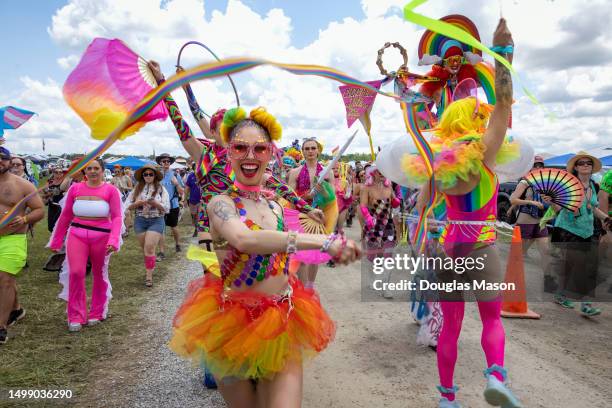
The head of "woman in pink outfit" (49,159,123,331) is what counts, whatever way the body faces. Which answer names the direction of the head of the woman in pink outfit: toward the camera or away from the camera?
toward the camera

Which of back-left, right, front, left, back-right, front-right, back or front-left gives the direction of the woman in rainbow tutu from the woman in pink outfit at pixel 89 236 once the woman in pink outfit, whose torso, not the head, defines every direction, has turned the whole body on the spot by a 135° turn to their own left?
back-right

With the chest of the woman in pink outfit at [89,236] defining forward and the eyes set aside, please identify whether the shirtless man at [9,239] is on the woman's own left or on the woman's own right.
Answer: on the woman's own right

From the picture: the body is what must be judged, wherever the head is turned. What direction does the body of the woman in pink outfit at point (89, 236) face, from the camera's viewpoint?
toward the camera

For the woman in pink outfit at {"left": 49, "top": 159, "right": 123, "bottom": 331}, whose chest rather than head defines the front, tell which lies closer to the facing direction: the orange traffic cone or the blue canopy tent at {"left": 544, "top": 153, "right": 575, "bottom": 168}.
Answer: the orange traffic cone

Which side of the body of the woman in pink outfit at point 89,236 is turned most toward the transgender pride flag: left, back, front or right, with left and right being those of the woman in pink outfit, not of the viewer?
back

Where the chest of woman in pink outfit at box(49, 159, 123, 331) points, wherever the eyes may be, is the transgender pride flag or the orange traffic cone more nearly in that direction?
the orange traffic cone

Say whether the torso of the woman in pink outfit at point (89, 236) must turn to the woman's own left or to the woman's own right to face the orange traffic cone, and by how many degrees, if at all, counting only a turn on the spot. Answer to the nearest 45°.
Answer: approximately 45° to the woman's own left
